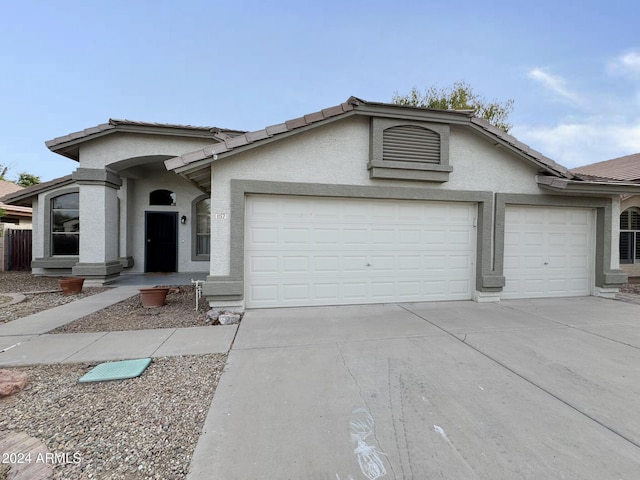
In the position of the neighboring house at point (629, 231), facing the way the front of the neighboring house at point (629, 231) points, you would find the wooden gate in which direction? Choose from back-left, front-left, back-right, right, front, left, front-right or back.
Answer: front-right

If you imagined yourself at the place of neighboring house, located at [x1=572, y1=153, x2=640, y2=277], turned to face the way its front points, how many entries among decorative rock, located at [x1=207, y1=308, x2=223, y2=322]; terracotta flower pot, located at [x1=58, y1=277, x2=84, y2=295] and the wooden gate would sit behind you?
0

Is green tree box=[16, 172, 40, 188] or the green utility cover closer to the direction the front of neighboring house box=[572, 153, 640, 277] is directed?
the green utility cover

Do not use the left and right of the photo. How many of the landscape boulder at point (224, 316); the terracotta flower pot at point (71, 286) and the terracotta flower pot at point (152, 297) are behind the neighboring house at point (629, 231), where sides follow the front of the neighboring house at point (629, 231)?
0

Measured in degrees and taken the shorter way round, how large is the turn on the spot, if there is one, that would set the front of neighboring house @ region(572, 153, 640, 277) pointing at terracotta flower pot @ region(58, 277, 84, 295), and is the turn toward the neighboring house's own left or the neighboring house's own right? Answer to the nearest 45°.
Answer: approximately 45° to the neighboring house's own right

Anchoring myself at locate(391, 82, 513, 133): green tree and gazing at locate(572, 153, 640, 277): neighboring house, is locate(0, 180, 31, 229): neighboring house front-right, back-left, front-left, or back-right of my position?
back-right

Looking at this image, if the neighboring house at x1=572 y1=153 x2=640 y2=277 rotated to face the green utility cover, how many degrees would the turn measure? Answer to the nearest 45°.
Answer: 0° — it already faces it

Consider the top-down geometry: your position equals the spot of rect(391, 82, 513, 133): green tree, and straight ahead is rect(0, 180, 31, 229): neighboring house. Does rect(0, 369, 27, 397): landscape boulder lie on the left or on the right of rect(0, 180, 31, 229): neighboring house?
left

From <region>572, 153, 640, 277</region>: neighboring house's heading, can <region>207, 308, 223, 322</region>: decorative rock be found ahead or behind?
ahead

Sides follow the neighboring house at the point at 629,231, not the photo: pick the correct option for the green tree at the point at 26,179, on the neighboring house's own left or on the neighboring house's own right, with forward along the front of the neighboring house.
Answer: on the neighboring house's own right

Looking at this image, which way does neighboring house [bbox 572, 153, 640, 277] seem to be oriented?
toward the camera

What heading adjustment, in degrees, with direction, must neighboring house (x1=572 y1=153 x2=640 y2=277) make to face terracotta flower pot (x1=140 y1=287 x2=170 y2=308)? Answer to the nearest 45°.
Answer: approximately 45° to its right

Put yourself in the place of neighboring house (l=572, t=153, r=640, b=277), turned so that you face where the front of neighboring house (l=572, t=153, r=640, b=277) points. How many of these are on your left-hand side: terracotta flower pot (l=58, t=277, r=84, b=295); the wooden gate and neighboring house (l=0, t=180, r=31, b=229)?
0
